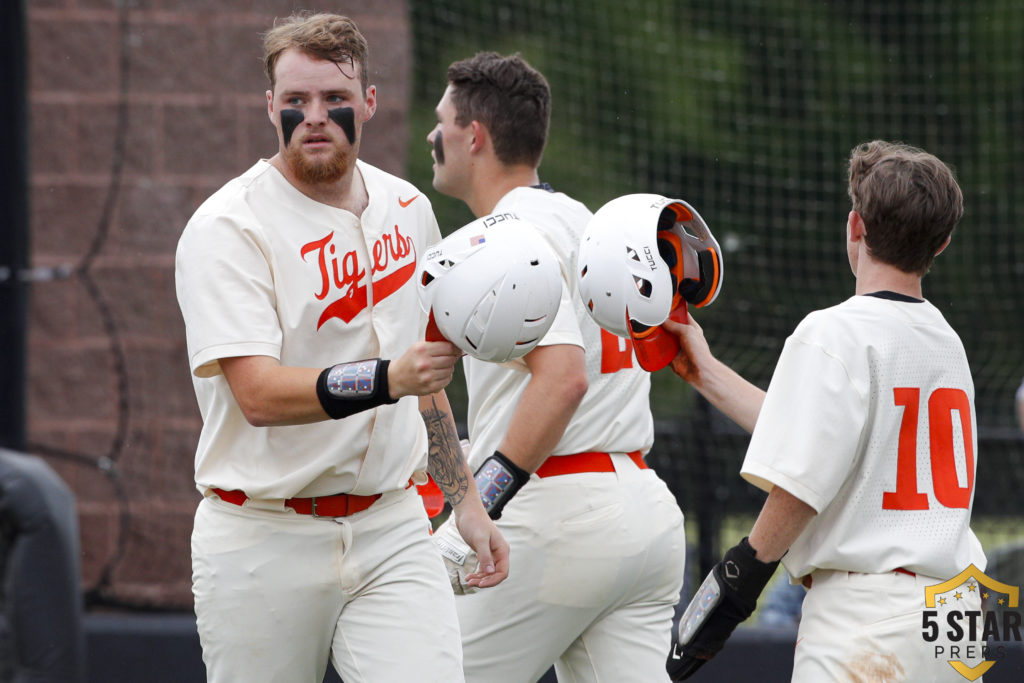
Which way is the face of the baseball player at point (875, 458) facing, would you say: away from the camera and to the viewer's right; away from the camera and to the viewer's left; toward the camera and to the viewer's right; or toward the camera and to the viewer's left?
away from the camera and to the viewer's left

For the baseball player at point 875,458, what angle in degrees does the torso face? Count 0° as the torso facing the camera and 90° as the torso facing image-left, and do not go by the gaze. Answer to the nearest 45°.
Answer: approximately 135°

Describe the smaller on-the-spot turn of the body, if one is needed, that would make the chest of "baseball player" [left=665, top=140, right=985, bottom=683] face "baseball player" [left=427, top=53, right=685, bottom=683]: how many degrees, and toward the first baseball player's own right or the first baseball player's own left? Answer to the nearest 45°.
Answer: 0° — they already face them

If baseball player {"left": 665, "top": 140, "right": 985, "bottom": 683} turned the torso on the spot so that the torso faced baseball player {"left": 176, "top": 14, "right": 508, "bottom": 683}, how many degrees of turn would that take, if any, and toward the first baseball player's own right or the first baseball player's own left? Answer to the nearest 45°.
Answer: approximately 45° to the first baseball player's own left
